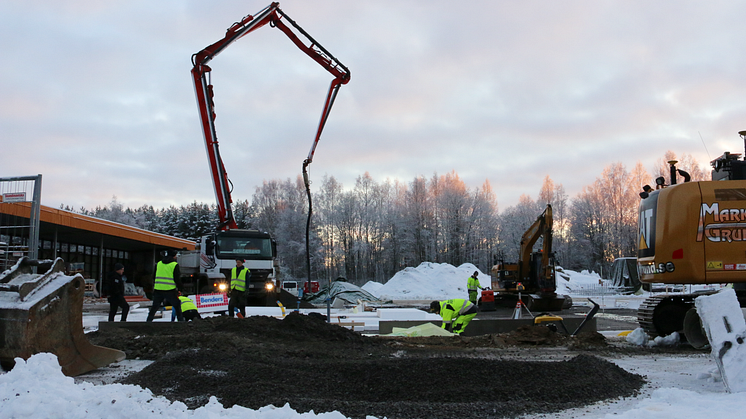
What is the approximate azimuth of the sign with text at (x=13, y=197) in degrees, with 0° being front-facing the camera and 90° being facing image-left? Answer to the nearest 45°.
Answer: approximately 0°

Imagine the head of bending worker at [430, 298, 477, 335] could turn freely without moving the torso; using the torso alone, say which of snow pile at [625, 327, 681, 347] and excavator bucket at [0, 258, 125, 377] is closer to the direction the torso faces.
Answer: the excavator bucket

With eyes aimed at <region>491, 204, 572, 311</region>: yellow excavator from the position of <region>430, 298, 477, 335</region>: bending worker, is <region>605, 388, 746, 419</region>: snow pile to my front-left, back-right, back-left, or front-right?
back-right

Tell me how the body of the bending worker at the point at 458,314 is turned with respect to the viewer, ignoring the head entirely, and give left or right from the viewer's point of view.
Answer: facing to the left of the viewer

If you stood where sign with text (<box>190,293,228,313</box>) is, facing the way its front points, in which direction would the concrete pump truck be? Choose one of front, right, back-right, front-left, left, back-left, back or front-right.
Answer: back

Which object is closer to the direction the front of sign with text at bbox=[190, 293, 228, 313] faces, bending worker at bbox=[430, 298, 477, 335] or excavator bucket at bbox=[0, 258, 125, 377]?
the excavator bucket

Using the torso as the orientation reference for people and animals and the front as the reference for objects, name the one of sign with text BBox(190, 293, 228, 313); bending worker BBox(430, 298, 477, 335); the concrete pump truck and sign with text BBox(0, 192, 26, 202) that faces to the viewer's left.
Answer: the bending worker

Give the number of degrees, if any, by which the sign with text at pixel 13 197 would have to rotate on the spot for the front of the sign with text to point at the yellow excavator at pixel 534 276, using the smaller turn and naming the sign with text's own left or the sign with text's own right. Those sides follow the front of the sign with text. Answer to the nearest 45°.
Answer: approximately 90° to the sign with text's own left

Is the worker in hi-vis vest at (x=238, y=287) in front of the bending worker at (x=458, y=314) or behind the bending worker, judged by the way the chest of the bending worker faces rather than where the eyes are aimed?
in front
